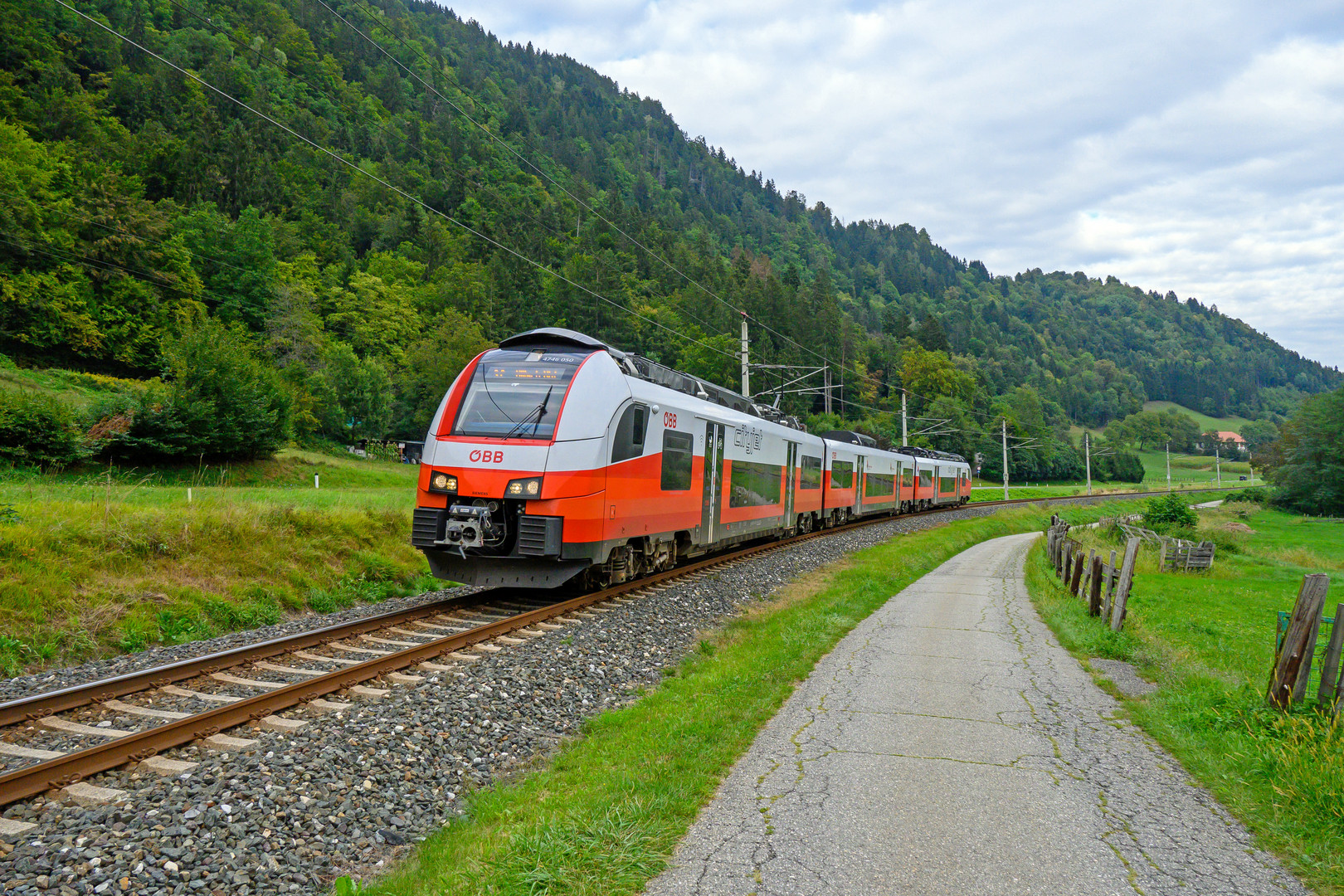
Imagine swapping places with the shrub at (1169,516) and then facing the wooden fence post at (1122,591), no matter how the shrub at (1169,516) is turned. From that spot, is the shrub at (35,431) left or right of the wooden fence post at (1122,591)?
right

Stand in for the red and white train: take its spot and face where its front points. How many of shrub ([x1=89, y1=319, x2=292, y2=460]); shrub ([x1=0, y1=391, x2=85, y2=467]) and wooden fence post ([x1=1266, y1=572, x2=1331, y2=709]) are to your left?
1

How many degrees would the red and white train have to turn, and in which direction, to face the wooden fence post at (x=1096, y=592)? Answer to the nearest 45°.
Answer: approximately 135° to its left

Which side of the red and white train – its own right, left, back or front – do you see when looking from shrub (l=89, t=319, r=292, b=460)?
right

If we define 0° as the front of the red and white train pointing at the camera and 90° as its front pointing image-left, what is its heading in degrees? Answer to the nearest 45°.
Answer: approximately 45°

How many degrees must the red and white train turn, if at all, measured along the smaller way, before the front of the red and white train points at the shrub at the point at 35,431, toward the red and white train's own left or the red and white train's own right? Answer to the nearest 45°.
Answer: approximately 90° to the red and white train's own right

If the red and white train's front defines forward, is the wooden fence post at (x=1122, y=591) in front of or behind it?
in front

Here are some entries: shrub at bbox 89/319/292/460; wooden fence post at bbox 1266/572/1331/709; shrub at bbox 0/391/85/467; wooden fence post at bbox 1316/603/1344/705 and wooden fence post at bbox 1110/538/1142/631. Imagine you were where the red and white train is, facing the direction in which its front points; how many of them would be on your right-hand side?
2

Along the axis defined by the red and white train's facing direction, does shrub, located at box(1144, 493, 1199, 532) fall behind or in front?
behind

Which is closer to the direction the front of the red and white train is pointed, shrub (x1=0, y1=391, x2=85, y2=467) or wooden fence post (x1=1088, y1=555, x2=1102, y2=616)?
the shrub
